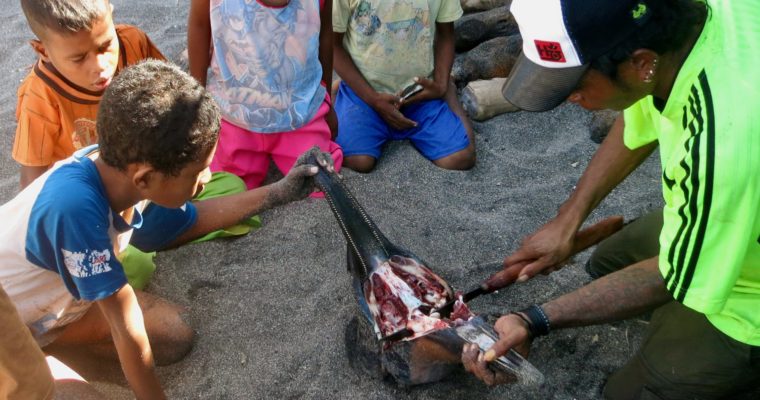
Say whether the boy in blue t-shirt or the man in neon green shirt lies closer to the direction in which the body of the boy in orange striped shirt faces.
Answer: the man in neon green shirt

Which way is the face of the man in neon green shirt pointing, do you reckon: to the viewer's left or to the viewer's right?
to the viewer's left

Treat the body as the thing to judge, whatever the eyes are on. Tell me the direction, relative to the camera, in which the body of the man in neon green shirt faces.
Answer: to the viewer's left

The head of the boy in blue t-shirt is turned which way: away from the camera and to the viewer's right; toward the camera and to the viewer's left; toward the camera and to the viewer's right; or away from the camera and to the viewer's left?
away from the camera and to the viewer's right

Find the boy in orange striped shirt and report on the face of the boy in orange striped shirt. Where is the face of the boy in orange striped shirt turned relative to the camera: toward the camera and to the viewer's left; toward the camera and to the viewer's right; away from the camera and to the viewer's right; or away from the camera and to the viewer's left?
toward the camera and to the viewer's right

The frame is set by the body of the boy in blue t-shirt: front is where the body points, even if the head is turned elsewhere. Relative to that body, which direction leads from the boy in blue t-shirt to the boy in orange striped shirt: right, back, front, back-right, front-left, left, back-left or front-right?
left

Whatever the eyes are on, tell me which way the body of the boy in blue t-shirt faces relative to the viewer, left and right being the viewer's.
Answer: facing to the right of the viewer

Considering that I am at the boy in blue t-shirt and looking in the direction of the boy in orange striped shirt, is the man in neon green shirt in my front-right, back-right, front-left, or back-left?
back-right

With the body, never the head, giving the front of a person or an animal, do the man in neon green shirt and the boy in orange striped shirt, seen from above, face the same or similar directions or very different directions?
very different directions

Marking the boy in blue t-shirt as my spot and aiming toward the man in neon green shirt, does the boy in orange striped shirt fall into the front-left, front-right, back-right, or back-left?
back-left

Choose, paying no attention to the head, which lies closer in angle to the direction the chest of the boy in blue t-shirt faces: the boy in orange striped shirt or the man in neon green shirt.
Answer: the man in neon green shirt

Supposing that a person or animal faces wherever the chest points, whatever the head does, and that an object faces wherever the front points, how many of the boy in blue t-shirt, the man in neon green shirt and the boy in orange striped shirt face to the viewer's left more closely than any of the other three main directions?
1

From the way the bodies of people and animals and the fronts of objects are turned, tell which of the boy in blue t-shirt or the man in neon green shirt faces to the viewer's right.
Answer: the boy in blue t-shirt

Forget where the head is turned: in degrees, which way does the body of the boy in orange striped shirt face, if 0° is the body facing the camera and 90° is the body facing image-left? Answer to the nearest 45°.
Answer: approximately 315°

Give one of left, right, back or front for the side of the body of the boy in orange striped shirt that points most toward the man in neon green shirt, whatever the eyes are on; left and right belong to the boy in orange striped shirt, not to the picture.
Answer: front
